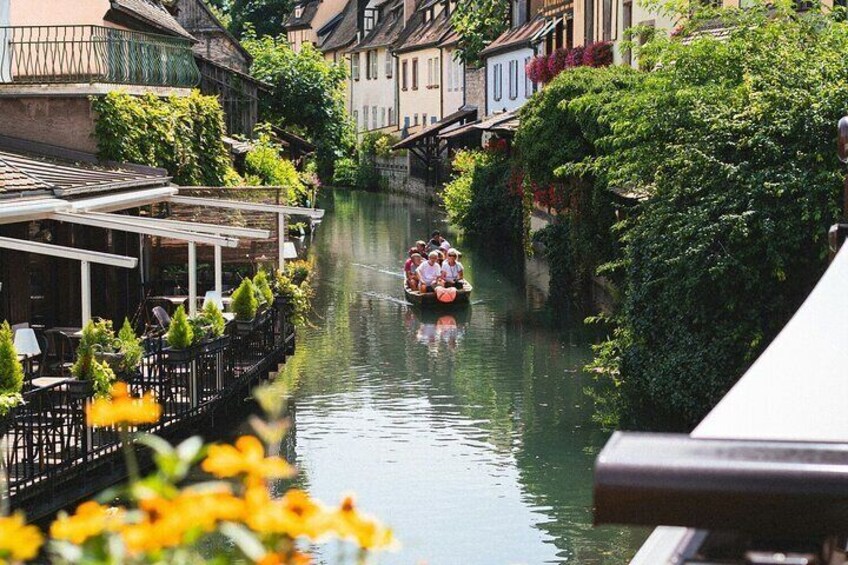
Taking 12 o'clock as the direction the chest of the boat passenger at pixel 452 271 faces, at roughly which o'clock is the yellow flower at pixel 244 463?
The yellow flower is roughly at 12 o'clock from the boat passenger.

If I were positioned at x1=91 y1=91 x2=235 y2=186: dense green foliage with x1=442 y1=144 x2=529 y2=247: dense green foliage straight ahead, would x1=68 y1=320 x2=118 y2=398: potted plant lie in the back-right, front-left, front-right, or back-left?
back-right

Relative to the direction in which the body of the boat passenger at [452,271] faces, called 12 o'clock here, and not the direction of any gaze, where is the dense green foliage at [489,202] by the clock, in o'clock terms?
The dense green foliage is roughly at 6 o'clock from the boat passenger.

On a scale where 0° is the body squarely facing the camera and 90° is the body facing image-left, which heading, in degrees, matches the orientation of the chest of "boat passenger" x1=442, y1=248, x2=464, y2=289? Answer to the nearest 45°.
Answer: approximately 0°
